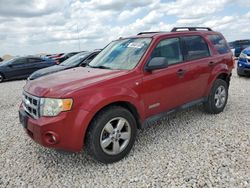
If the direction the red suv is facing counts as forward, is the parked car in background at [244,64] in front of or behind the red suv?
behind

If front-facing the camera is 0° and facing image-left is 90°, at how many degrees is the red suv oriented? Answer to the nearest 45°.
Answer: approximately 45°

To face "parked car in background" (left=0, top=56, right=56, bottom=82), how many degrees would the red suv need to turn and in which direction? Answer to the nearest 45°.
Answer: approximately 90° to its right

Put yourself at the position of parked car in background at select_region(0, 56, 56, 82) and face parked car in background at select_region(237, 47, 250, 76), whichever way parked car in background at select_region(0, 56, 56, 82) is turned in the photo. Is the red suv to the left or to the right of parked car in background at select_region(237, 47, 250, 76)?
right
